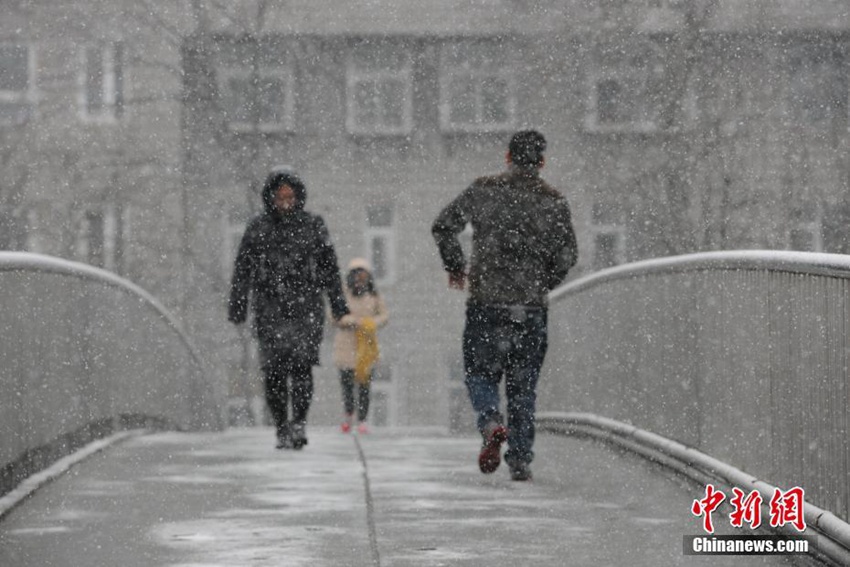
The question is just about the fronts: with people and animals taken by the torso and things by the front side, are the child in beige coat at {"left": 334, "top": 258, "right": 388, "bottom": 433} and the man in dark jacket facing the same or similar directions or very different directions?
very different directions

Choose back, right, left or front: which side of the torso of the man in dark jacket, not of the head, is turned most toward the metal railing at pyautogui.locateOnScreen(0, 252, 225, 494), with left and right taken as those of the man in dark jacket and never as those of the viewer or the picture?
left

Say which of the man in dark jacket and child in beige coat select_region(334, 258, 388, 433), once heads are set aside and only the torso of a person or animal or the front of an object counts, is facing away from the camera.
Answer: the man in dark jacket

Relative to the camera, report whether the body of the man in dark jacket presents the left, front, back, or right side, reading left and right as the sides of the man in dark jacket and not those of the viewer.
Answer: back

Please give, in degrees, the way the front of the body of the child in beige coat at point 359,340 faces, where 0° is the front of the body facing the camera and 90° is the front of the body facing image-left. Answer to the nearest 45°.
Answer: approximately 0°

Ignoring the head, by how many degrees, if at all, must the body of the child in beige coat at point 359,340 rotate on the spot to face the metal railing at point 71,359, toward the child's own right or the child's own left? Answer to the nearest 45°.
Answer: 0° — they already face it

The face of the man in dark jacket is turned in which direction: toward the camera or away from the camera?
away from the camera

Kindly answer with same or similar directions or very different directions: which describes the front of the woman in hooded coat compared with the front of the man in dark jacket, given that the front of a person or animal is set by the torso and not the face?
very different directions
